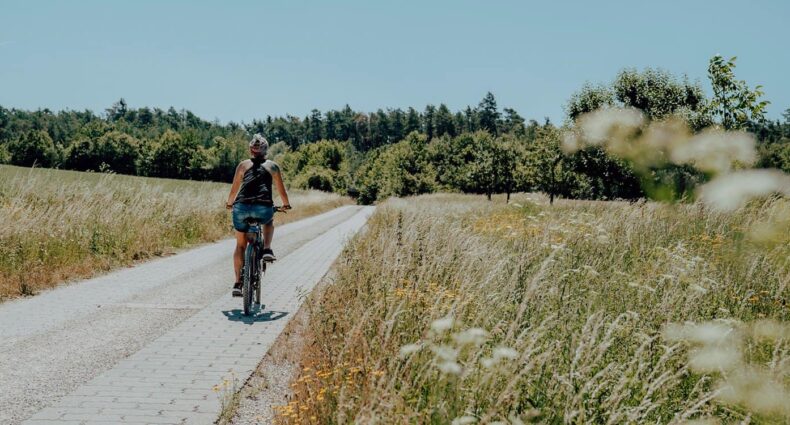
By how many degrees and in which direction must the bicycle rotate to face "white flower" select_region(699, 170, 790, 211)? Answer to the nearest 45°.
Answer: approximately 180°

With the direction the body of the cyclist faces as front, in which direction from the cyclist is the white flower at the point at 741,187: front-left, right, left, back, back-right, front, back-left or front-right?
back

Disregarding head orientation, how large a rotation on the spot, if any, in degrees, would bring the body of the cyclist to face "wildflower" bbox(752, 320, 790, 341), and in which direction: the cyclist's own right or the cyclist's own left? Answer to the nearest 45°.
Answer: approximately 180°

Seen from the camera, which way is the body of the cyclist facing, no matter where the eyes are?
away from the camera

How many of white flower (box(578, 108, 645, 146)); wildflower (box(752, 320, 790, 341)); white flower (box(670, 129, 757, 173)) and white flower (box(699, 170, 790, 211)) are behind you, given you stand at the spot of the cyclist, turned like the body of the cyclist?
4

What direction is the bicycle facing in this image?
away from the camera

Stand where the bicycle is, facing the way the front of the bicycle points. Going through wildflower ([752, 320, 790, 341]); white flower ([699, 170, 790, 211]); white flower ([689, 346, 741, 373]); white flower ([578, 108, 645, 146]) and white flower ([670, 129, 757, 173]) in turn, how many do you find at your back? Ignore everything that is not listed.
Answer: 5

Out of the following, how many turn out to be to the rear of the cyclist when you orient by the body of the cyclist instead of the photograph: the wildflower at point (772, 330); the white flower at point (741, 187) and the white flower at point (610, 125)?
3

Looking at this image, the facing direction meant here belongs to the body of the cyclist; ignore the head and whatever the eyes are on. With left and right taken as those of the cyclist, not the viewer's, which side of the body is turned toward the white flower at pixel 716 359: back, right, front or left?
back

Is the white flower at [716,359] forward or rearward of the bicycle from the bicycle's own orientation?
rearward
